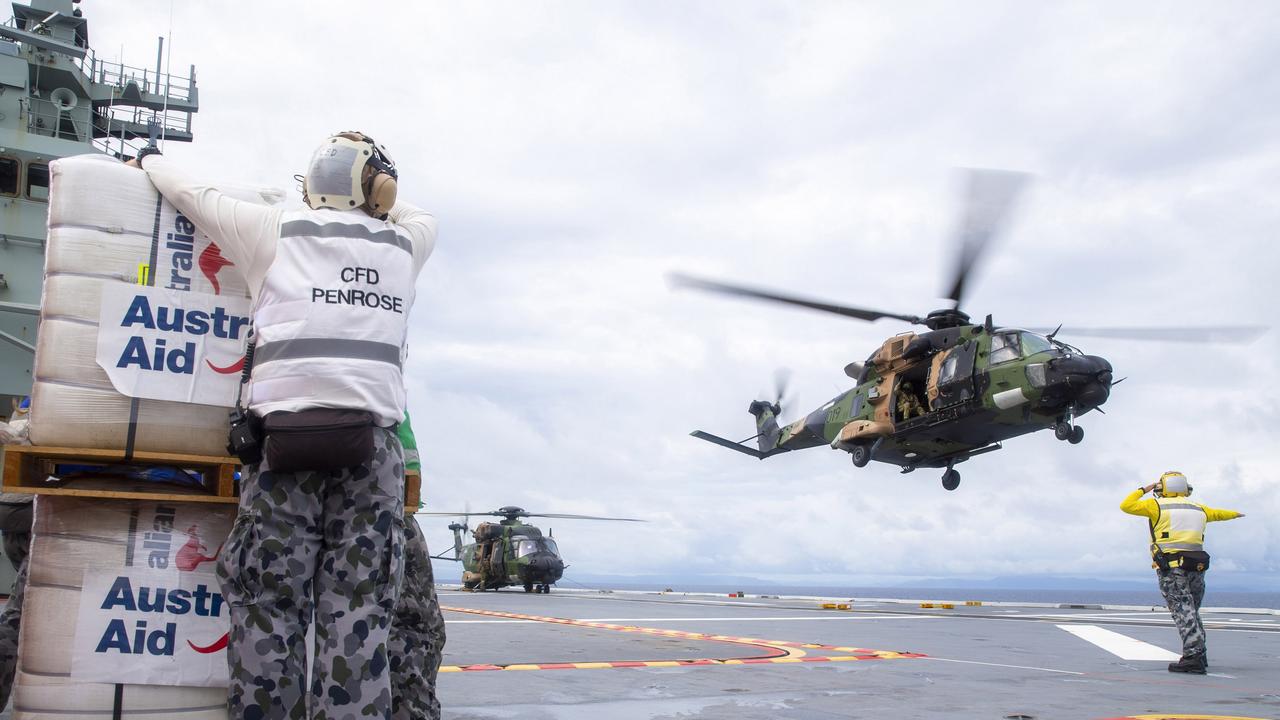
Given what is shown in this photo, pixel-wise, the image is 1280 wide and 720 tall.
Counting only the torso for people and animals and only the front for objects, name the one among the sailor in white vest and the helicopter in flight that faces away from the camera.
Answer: the sailor in white vest

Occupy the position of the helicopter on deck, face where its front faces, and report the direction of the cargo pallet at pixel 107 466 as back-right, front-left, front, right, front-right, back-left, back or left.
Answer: front-right

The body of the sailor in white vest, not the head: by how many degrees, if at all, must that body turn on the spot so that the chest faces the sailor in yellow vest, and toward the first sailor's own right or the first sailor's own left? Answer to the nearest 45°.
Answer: approximately 45° to the first sailor's own right

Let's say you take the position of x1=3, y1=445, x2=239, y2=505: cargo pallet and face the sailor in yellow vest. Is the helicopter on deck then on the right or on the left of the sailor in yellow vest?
left

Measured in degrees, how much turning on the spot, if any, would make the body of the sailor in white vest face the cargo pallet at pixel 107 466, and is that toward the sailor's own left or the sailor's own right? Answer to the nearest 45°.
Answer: approximately 45° to the sailor's own left

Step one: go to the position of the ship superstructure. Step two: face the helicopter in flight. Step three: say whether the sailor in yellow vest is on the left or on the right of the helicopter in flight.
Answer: right

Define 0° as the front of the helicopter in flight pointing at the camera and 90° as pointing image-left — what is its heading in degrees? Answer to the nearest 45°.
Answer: approximately 315°

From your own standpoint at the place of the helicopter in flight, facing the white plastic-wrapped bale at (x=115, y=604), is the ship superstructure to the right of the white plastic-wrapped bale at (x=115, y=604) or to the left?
right

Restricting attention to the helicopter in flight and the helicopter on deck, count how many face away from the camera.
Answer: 0

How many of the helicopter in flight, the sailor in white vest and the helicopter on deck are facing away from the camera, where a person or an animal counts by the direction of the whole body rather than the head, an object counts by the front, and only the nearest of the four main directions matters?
1

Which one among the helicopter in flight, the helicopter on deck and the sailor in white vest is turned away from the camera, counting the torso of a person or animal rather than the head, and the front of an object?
the sailor in white vest

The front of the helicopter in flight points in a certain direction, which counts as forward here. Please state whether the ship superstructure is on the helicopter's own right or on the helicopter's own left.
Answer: on the helicopter's own right

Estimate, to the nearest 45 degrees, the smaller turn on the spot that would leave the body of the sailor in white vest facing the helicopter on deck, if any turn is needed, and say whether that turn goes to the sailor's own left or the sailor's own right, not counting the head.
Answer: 0° — they already face it

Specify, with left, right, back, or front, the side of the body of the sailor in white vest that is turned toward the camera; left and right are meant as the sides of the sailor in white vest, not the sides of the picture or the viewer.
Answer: back
